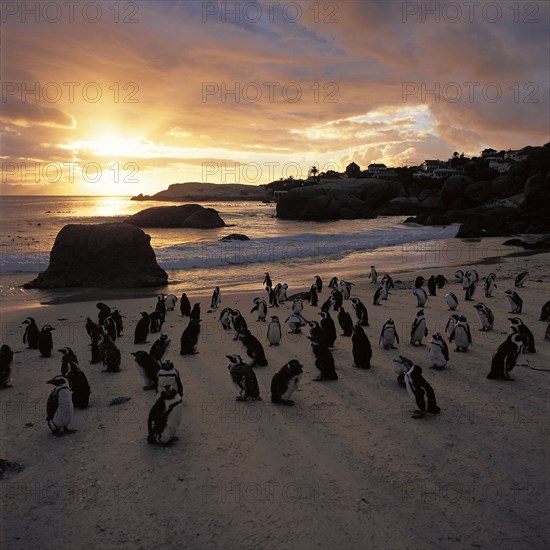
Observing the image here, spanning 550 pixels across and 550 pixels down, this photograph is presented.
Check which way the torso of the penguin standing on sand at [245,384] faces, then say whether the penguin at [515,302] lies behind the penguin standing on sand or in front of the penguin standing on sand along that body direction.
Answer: behind

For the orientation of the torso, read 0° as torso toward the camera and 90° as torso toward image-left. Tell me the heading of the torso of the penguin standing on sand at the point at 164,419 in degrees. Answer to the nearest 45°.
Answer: approximately 315°

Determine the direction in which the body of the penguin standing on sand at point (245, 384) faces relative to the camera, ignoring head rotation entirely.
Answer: to the viewer's left

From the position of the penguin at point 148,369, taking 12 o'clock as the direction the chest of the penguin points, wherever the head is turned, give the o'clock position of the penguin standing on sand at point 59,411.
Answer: The penguin standing on sand is roughly at 10 o'clock from the penguin.

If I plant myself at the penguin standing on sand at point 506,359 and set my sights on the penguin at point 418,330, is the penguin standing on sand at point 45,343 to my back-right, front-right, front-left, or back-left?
front-left

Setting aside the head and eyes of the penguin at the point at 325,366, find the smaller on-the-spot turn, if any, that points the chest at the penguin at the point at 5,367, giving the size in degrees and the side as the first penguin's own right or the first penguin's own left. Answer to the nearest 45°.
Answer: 0° — it already faces it

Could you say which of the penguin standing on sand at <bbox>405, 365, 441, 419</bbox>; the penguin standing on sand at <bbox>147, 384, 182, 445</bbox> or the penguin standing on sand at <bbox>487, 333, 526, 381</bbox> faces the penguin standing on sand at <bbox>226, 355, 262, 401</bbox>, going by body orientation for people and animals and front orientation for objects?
the penguin standing on sand at <bbox>405, 365, 441, 419</bbox>

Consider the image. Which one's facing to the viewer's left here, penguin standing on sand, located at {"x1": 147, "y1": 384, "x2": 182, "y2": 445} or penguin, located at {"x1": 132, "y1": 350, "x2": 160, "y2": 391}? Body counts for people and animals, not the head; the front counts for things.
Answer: the penguin

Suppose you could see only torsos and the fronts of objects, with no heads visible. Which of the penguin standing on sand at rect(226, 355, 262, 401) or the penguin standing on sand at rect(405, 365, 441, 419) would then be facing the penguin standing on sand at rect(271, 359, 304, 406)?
the penguin standing on sand at rect(405, 365, 441, 419)

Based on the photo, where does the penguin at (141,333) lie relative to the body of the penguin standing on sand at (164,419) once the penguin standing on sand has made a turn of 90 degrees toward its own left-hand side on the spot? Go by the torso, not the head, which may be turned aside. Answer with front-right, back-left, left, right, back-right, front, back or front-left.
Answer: front-left
